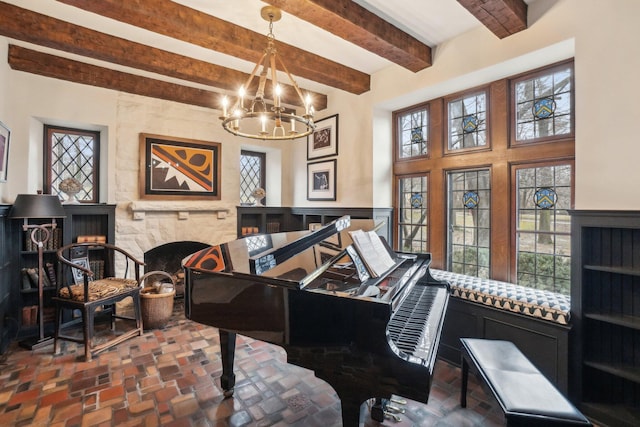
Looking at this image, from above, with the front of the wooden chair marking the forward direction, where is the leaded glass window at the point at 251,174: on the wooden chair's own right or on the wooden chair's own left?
on the wooden chair's own left

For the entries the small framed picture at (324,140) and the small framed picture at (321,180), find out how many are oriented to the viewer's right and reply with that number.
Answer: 0

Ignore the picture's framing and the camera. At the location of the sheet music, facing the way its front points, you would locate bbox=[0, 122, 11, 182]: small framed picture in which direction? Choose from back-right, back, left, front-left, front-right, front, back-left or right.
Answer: back-right

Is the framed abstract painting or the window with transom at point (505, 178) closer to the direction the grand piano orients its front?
the window with transom

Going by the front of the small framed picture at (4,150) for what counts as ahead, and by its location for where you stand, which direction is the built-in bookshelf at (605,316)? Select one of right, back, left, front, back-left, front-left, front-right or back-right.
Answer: front-right

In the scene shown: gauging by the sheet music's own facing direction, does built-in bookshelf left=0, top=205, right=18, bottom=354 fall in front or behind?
behind

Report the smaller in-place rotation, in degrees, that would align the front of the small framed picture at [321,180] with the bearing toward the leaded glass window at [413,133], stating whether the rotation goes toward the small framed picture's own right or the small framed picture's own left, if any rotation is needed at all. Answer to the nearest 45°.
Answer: approximately 90° to the small framed picture's own left

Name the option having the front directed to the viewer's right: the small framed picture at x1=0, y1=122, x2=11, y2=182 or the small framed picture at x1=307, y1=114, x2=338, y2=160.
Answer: the small framed picture at x1=0, y1=122, x2=11, y2=182

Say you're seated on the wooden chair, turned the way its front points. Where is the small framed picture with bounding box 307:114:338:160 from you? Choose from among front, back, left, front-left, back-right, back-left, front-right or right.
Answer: front-left

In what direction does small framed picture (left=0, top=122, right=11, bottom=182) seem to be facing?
to the viewer's right

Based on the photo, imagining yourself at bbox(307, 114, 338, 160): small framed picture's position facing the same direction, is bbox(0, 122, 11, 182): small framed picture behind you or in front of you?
in front
